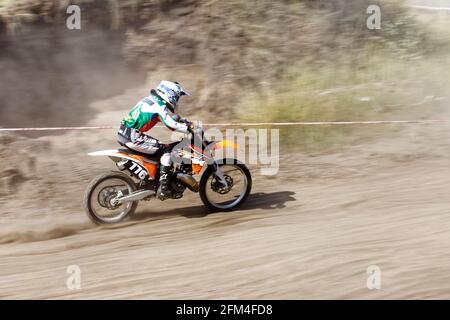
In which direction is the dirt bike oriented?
to the viewer's right

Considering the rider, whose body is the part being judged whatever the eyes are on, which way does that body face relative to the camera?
to the viewer's right

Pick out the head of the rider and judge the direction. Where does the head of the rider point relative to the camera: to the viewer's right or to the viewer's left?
to the viewer's right
